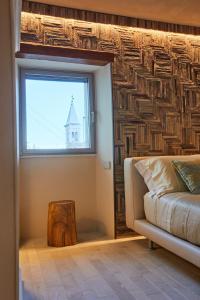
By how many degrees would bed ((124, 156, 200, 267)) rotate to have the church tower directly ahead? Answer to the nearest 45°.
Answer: approximately 180°

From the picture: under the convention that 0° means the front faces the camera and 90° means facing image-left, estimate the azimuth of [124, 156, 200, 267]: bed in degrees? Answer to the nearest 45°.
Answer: approximately 315°

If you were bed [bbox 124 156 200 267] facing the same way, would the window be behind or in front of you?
behind

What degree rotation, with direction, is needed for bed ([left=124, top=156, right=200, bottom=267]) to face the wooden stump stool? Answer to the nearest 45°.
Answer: approximately 135° to its right
